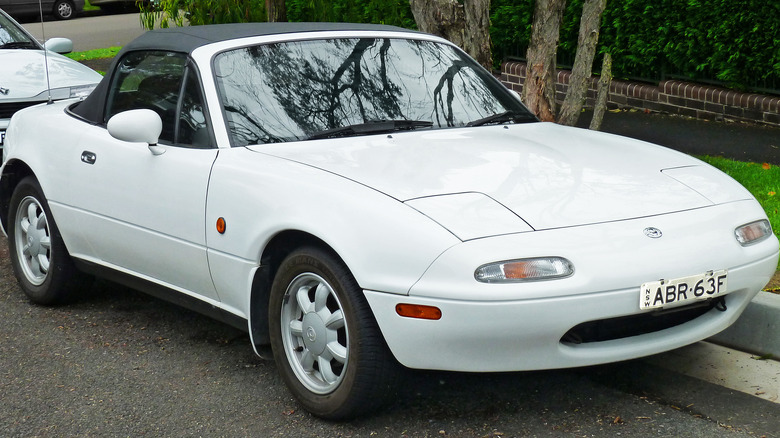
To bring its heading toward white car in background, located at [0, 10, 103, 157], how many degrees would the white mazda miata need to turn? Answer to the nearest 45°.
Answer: approximately 180°

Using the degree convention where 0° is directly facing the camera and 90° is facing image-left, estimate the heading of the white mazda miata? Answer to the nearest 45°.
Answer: approximately 315°

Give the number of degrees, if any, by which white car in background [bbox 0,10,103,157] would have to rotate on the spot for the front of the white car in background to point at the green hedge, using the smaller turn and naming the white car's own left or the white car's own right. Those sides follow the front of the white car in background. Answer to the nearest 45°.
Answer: approximately 45° to the white car's own left

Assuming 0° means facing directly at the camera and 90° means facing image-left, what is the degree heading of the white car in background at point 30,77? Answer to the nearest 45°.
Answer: approximately 315°

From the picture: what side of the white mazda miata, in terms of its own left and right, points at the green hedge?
left
